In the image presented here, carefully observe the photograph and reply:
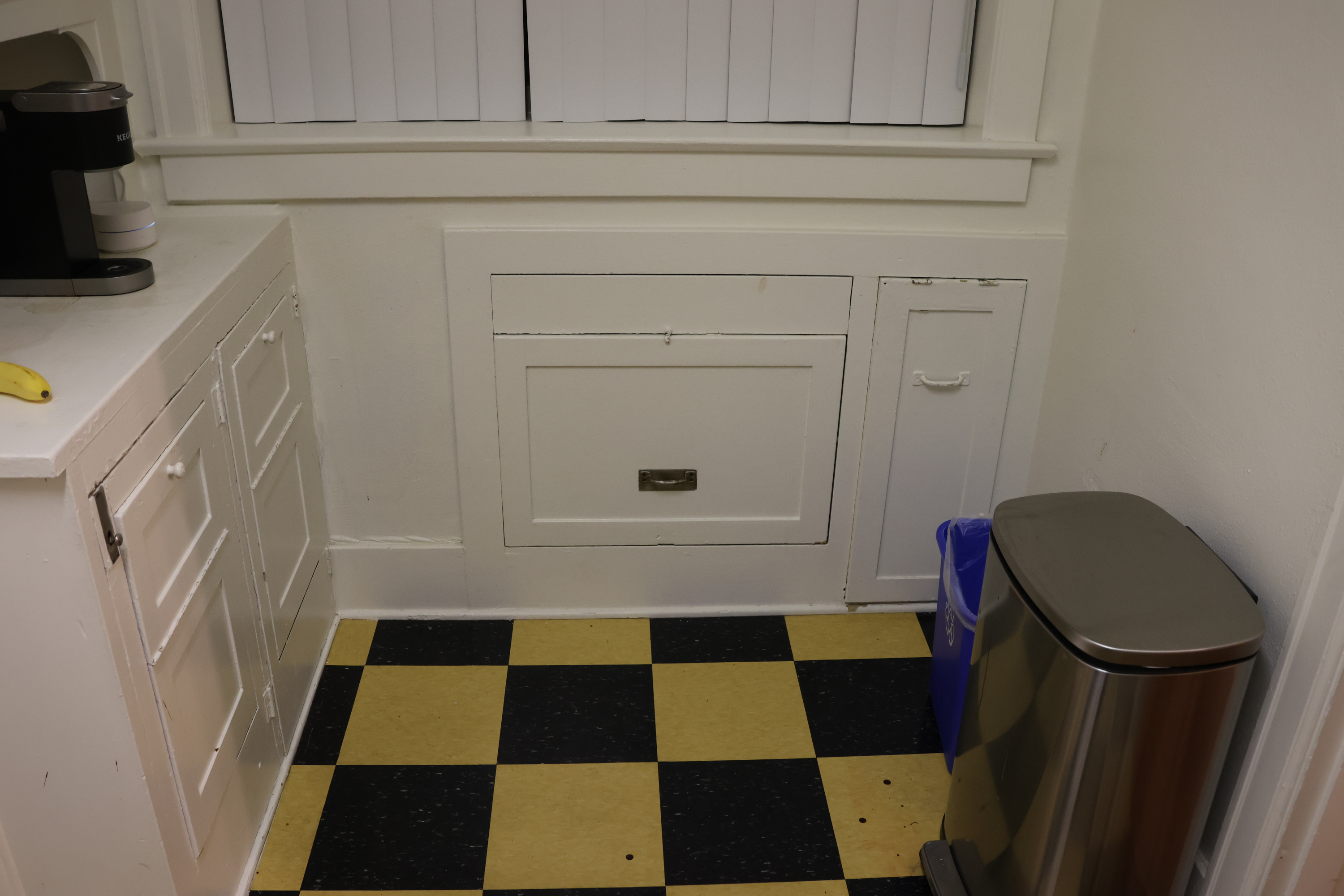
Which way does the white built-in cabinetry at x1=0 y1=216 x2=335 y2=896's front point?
to the viewer's right

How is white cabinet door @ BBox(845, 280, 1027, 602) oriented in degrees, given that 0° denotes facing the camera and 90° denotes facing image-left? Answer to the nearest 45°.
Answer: approximately 0°
